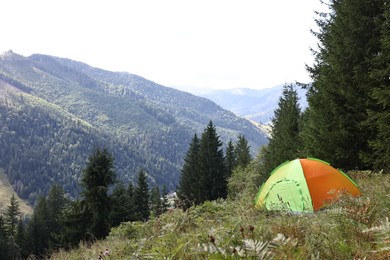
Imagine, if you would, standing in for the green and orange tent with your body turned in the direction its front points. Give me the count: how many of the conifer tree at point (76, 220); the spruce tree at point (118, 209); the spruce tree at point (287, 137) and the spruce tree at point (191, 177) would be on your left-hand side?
0

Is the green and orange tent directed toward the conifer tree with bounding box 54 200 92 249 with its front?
no

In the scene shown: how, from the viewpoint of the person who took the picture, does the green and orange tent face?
facing the viewer and to the left of the viewer

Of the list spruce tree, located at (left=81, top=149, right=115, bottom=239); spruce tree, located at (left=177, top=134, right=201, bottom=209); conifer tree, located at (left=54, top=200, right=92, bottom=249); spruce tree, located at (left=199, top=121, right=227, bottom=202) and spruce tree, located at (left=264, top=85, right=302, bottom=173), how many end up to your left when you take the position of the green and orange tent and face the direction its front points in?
0

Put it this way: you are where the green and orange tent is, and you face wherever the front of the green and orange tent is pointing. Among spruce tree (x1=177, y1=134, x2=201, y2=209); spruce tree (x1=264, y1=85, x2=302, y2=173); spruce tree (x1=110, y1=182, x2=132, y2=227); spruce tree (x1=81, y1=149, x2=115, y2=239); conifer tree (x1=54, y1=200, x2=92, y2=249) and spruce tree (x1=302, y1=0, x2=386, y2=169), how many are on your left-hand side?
0

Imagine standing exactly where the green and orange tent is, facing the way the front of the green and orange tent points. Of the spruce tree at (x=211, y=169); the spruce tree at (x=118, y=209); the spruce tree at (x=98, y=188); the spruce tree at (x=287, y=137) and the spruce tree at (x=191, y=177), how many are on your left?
0

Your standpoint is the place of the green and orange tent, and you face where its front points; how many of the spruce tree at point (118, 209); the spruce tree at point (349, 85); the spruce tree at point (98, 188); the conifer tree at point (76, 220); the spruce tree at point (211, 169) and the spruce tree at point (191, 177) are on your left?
0

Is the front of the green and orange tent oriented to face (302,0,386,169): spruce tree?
no

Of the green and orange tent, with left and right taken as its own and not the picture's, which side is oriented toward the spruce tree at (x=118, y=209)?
right

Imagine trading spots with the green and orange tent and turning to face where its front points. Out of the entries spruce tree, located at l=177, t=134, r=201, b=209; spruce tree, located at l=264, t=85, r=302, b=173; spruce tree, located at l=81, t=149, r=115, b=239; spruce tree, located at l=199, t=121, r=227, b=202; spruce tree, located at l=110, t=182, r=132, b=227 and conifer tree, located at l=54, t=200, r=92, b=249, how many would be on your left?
0

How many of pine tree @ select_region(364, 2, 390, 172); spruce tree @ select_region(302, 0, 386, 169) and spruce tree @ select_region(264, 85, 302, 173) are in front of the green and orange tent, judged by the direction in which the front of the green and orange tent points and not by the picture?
0

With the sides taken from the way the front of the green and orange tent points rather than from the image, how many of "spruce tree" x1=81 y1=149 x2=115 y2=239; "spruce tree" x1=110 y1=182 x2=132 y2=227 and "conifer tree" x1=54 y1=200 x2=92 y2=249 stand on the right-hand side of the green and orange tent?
3

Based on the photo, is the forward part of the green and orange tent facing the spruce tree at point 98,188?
no

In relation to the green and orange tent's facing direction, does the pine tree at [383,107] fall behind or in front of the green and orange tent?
behind

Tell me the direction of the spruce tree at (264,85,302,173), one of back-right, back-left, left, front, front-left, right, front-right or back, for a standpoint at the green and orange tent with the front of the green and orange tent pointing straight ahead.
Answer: back-right
